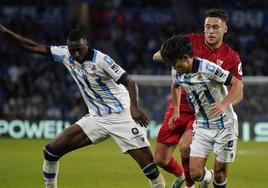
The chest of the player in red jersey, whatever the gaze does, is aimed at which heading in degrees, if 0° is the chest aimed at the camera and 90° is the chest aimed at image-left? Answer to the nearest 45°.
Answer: approximately 45°

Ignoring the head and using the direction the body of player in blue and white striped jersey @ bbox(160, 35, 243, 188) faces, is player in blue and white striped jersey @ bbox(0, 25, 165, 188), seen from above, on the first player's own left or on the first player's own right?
on the first player's own right

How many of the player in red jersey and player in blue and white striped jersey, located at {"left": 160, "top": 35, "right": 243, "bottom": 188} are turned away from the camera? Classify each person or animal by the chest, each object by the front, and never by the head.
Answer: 0

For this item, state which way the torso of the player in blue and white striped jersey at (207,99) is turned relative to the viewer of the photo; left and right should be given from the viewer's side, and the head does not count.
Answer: facing the viewer and to the left of the viewer

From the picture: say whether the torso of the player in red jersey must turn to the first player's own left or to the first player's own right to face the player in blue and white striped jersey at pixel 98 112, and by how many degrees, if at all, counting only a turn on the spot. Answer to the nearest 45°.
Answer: approximately 45° to the first player's own right

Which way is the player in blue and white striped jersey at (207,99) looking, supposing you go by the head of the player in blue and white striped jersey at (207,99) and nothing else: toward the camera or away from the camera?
toward the camera

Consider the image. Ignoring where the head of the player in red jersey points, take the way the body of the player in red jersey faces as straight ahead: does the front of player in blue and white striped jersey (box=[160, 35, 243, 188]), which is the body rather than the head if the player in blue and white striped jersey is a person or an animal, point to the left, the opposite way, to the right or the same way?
the same way
